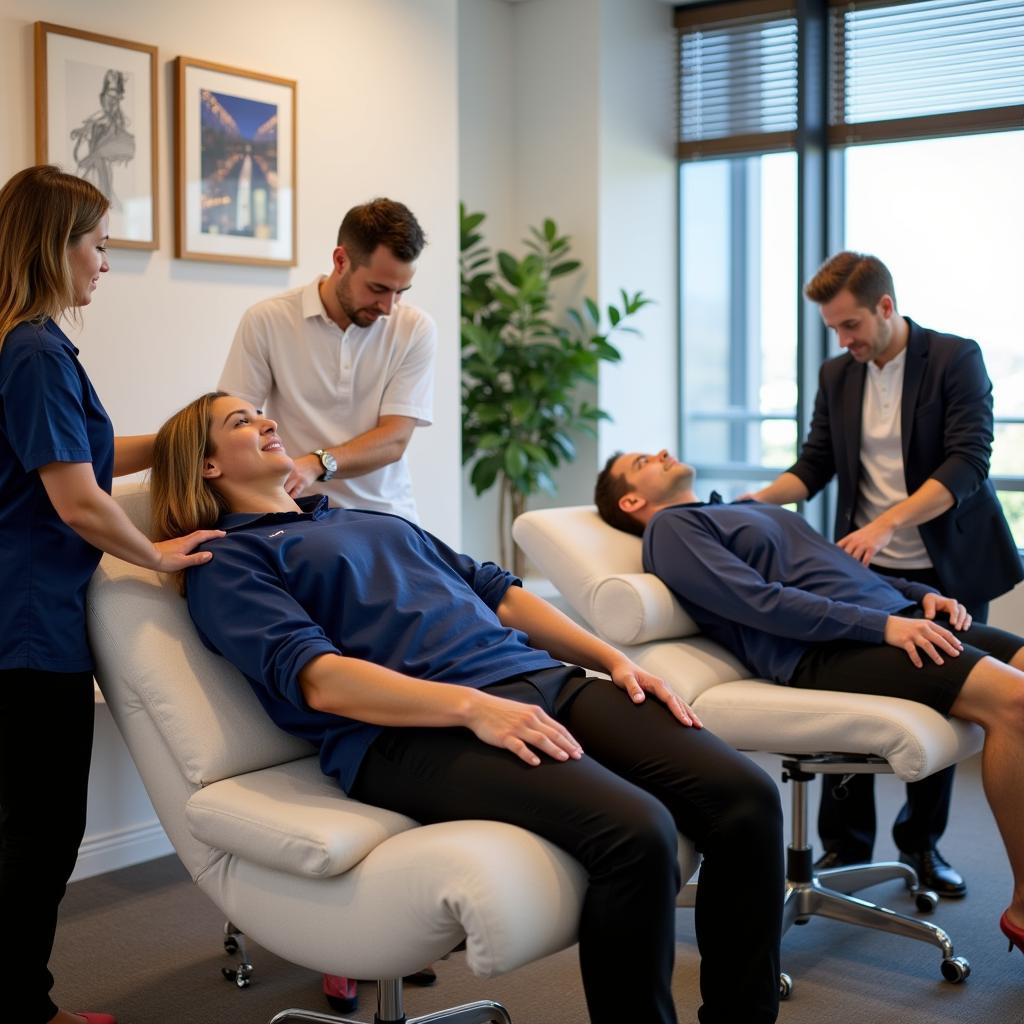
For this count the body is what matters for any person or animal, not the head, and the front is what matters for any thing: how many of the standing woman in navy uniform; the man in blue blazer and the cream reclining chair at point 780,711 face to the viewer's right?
2

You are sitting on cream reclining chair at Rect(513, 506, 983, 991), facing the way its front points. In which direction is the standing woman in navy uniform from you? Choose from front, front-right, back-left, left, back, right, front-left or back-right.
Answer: back-right

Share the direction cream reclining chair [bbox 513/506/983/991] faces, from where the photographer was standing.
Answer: facing to the right of the viewer

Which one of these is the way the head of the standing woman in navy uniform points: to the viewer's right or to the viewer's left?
to the viewer's right

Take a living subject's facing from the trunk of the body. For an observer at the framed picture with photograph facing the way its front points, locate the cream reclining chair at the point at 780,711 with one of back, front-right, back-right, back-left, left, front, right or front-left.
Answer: front

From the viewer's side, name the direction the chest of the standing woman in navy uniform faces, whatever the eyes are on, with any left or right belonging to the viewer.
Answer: facing to the right of the viewer

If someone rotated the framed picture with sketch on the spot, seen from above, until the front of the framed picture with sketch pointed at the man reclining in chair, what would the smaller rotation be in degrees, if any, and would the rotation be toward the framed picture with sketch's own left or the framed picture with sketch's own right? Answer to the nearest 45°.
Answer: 0° — it already faces them

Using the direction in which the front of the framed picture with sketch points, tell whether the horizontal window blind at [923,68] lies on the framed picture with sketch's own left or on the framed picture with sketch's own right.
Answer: on the framed picture with sketch's own left

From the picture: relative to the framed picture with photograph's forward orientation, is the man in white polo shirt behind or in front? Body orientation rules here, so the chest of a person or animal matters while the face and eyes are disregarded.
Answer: in front

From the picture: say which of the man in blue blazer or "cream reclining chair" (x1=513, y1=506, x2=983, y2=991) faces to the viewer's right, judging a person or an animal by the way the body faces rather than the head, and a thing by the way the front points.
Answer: the cream reclining chair
